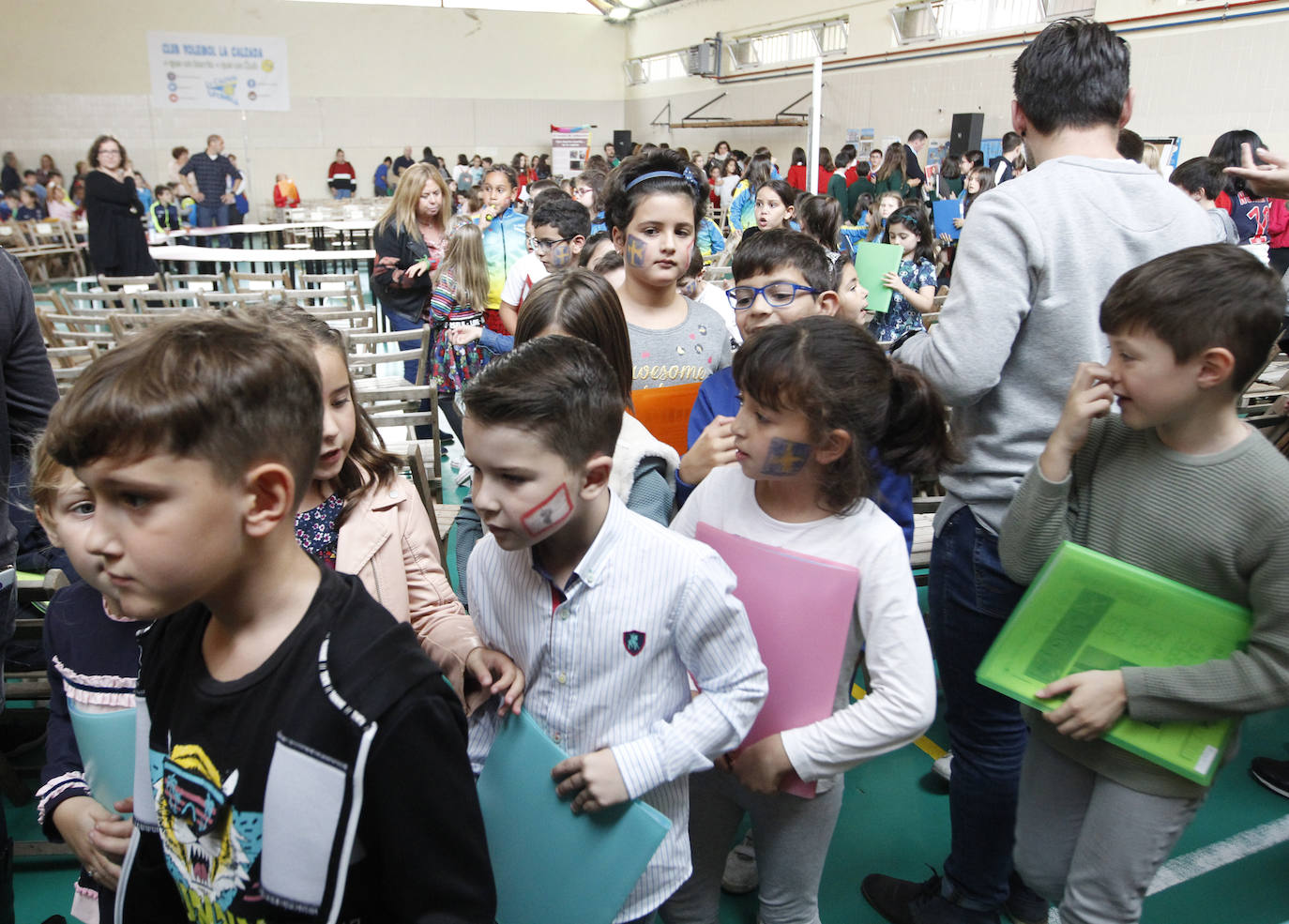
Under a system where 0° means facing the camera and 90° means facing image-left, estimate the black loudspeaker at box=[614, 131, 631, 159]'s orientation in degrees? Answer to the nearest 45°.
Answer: approximately 0°

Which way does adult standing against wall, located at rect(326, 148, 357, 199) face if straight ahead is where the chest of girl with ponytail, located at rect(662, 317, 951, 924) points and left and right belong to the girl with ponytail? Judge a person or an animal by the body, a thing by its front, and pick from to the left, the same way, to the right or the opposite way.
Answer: to the left

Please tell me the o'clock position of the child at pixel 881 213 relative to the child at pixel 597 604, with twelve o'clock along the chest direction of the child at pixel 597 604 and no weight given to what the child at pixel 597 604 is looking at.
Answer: the child at pixel 881 213 is roughly at 5 o'clock from the child at pixel 597 604.

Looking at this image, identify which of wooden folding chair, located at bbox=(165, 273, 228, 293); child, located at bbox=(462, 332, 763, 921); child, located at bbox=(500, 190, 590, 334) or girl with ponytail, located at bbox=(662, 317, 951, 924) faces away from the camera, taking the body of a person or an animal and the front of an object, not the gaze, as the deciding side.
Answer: the wooden folding chair

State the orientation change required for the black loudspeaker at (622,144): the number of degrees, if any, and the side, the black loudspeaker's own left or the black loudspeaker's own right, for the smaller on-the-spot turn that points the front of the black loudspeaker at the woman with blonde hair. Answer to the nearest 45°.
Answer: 0° — it already faces them

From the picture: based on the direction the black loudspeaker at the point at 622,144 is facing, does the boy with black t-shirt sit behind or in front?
in front

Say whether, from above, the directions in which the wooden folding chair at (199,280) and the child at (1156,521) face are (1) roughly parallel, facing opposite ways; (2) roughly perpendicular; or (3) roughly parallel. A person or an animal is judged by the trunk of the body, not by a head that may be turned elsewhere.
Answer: roughly perpendicular

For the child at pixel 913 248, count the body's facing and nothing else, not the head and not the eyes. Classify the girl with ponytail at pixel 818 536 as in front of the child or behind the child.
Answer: in front

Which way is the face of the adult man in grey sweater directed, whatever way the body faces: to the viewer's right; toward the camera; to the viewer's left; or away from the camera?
away from the camera

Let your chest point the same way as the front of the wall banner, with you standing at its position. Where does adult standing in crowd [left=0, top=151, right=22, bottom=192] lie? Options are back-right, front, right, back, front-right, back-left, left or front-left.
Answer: front-right

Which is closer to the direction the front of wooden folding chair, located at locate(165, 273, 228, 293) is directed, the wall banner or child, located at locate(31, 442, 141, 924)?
the wall banner

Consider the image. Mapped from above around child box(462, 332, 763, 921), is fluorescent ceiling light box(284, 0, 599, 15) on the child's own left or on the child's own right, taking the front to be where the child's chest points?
on the child's own right
